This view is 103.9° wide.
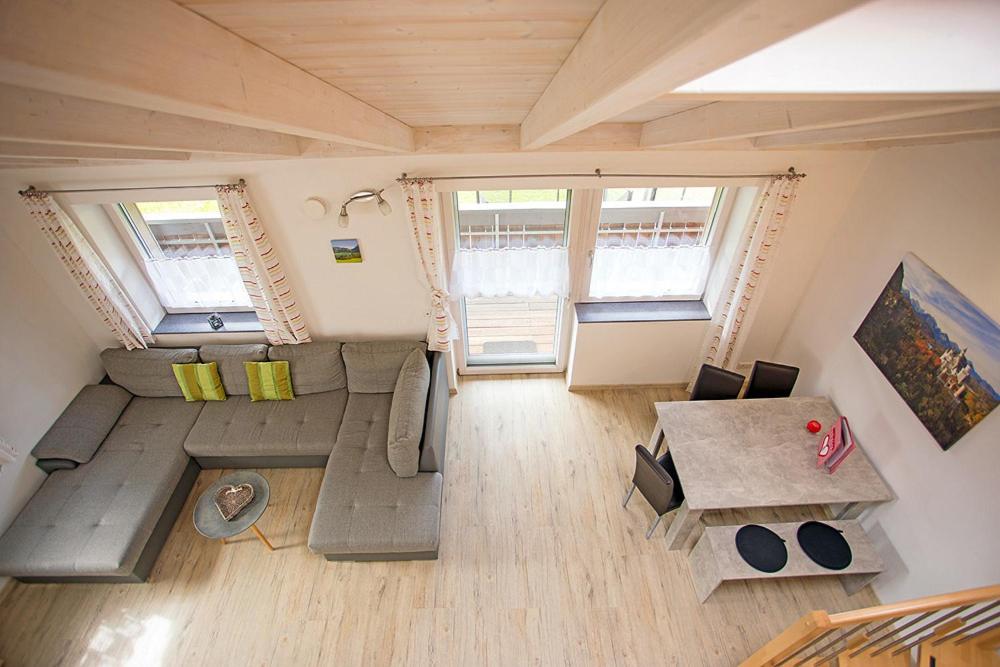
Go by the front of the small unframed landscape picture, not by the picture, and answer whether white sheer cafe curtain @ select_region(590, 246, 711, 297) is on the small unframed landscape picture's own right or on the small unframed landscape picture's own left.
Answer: on the small unframed landscape picture's own left

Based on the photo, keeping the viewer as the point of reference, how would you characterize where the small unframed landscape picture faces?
facing the viewer

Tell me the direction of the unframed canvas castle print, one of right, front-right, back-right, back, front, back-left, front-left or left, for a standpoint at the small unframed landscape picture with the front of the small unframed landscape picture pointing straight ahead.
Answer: front-left

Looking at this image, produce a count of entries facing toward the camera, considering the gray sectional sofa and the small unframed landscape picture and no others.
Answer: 2

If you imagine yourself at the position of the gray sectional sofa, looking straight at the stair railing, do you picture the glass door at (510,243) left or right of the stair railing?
left

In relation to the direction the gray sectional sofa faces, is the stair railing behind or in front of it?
in front

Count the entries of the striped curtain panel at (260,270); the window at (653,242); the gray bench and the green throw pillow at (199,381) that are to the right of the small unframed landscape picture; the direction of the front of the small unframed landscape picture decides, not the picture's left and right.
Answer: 2

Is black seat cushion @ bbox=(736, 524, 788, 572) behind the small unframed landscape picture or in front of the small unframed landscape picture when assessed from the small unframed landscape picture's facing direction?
in front

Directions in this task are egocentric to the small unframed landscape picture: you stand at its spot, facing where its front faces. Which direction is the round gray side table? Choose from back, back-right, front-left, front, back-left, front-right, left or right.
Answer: front-right

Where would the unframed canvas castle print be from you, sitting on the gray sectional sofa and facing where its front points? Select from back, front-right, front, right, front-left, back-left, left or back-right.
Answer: front-left

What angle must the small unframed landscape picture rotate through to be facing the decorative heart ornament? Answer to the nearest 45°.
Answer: approximately 45° to its right

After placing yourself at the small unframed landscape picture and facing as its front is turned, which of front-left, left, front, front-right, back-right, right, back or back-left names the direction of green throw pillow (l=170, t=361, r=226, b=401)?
right
